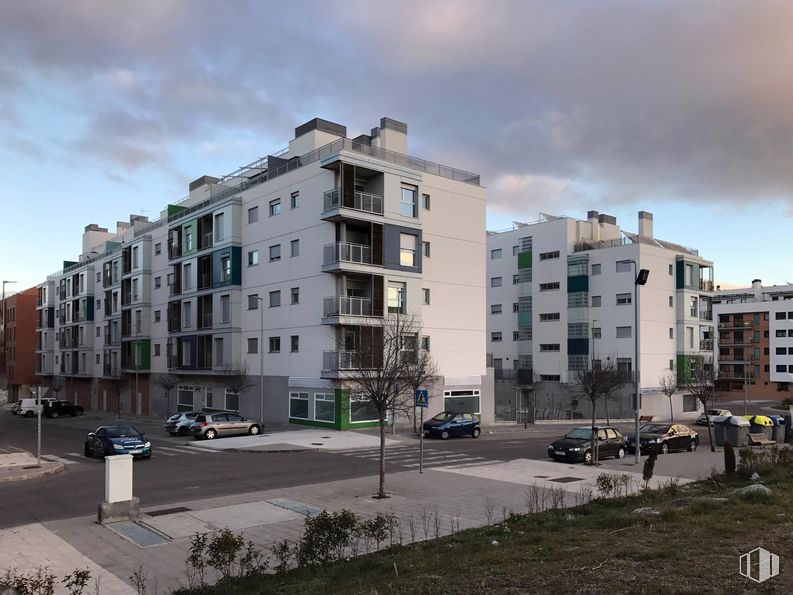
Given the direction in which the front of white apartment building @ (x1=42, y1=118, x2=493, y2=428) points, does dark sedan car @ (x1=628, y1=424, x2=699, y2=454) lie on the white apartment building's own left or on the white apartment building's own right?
on the white apartment building's own left

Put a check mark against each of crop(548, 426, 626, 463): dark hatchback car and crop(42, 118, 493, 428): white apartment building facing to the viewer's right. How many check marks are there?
0

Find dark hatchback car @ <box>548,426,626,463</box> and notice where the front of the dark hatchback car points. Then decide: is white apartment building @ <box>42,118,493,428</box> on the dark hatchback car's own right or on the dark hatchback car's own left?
on the dark hatchback car's own right

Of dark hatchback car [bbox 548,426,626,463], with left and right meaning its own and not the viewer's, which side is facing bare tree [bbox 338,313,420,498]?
front

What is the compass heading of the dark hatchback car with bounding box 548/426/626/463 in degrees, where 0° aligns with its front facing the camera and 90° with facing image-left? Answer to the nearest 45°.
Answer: approximately 45°

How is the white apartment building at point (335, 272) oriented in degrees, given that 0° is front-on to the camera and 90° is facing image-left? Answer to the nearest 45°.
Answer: approximately 45°

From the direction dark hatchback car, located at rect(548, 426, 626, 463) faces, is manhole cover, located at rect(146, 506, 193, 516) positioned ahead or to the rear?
ahead

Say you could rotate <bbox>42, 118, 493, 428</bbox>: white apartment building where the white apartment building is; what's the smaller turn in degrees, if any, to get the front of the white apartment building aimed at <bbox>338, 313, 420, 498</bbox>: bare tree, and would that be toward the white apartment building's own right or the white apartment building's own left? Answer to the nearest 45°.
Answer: approximately 45° to the white apartment building's own left

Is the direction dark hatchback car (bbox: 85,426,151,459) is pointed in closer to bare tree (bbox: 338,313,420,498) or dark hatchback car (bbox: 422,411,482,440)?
the bare tree

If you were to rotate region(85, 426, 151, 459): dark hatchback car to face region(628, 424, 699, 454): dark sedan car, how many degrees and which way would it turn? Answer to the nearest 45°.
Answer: approximately 45° to its left

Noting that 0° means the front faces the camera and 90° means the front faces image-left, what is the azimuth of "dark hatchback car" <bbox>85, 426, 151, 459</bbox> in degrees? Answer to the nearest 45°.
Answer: approximately 315°

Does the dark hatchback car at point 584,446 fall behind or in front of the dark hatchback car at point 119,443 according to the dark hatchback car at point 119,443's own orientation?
in front
